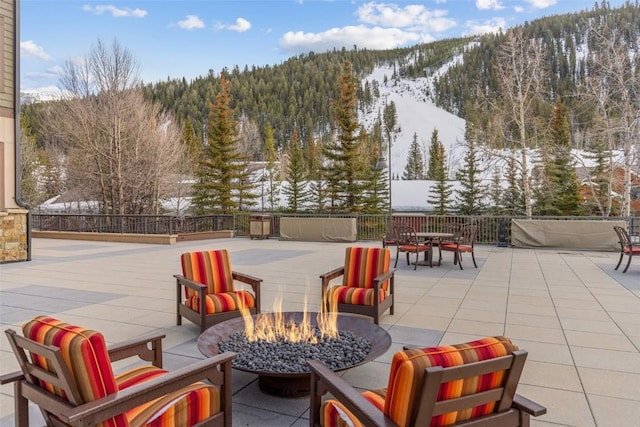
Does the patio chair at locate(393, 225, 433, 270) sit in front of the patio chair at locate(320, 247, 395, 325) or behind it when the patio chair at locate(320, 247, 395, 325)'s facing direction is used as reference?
behind

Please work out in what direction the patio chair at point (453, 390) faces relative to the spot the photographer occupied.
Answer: facing away from the viewer and to the left of the viewer

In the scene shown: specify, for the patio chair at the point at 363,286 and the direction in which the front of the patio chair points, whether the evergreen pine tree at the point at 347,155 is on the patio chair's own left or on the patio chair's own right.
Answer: on the patio chair's own right

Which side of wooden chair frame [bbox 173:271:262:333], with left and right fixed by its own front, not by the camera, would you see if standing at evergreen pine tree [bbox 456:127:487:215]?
left

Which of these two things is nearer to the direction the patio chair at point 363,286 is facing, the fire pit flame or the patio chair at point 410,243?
the fire pit flame

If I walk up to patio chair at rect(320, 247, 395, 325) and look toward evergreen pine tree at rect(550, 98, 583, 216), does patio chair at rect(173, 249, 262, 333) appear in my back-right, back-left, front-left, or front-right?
back-left

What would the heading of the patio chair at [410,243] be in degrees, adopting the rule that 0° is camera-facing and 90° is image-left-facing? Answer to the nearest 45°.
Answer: approximately 225°

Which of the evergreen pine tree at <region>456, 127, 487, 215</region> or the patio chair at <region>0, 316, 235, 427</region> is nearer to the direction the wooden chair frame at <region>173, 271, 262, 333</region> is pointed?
the patio chair

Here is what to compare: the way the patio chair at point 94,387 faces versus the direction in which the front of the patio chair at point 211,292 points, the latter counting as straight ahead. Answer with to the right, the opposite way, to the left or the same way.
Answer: to the left

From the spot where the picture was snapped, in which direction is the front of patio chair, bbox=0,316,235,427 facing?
facing away from the viewer and to the right of the viewer

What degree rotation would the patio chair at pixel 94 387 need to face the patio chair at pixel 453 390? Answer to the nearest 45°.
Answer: approximately 90° to its right

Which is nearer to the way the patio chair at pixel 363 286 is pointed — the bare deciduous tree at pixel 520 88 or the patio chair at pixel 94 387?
the patio chair
